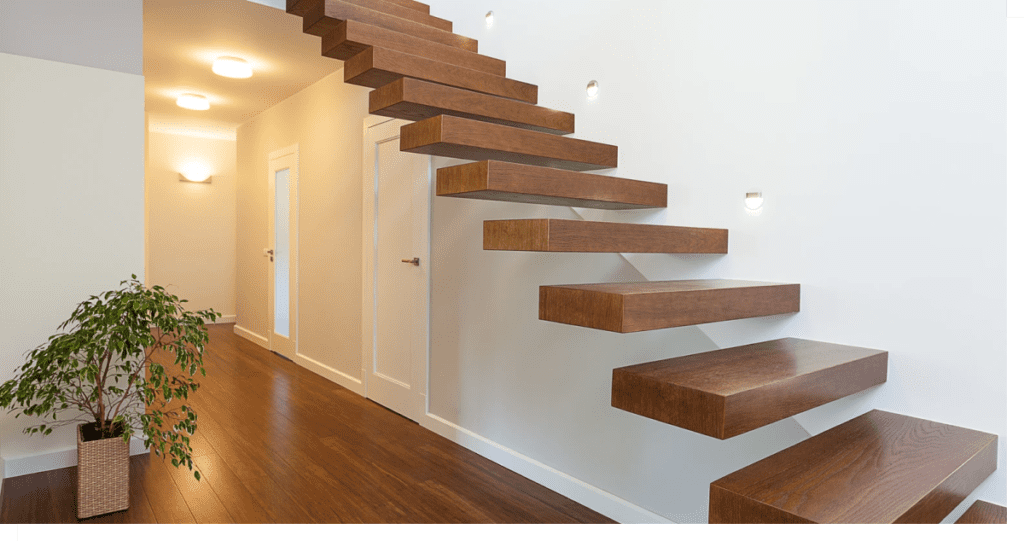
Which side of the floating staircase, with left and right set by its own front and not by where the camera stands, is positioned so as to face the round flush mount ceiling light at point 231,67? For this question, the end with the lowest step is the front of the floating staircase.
back

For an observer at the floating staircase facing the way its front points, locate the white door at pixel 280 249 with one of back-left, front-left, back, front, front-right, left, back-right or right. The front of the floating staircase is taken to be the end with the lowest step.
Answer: back

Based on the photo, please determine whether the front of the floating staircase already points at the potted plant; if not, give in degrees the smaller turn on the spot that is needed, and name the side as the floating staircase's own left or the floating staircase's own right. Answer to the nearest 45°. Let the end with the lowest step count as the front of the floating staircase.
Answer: approximately 135° to the floating staircase's own right

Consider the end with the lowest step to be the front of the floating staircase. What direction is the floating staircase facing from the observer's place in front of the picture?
facing the viewer and to the right of the viewer

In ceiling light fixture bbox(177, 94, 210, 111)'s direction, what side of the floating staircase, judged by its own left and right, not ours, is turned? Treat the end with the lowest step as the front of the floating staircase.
back

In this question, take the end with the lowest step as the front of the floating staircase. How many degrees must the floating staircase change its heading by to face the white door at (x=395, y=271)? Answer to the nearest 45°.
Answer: approximately 180°

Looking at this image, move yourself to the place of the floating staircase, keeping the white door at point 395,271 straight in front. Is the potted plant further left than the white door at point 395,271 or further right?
left
